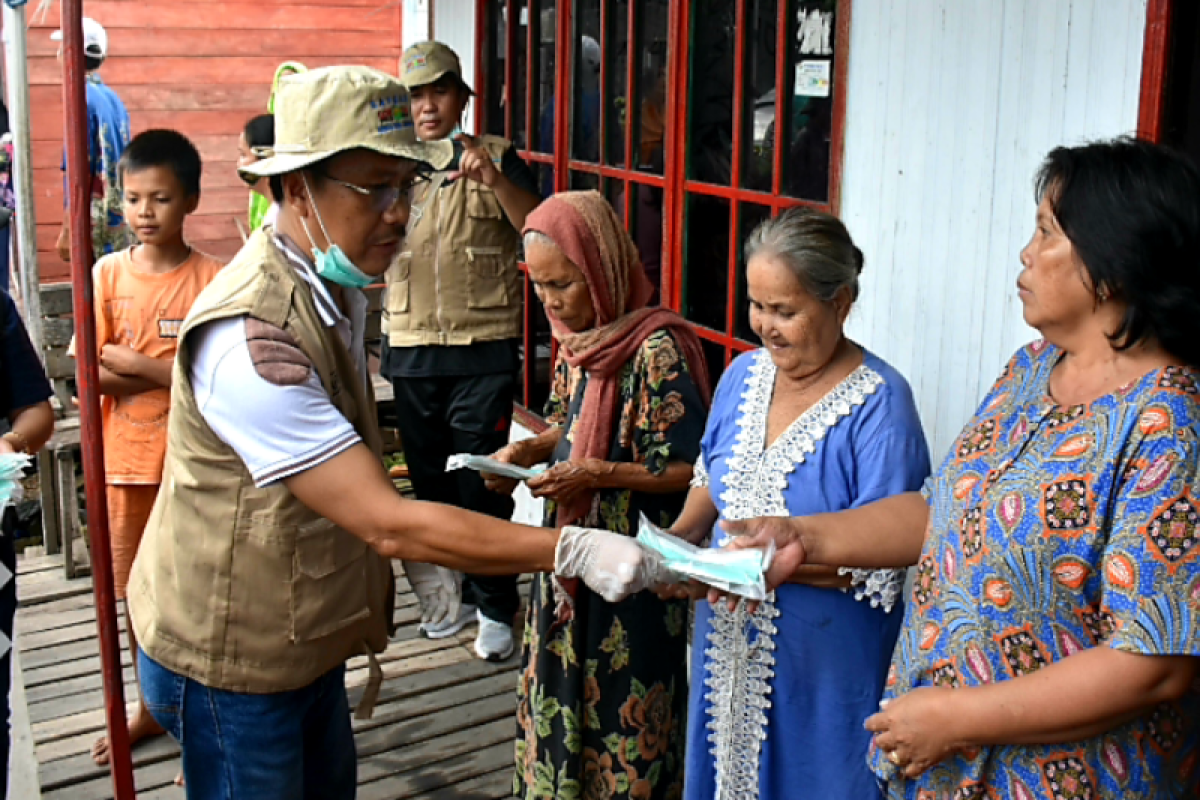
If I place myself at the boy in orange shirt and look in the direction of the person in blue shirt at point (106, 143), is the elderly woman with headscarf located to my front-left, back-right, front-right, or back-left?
back-right

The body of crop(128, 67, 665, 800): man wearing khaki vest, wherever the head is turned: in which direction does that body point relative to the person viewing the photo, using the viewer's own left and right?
facing to the right of the viewer

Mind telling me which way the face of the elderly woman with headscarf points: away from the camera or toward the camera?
toward the camera

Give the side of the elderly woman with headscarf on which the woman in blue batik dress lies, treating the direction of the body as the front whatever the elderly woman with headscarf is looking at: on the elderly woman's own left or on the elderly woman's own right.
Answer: on the elderly woman's own left

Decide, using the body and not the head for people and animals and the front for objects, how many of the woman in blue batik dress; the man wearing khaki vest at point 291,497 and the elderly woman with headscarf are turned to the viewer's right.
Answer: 1

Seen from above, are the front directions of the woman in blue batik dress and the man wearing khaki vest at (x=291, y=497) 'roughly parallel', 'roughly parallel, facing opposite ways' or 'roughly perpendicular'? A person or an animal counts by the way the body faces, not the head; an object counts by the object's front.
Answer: roughly parallel, facing opposite ways

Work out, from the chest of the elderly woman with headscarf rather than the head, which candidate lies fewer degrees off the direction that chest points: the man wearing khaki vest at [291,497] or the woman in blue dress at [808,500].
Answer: the man wearing khaki vest

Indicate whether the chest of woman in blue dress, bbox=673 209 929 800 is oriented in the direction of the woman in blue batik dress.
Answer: no

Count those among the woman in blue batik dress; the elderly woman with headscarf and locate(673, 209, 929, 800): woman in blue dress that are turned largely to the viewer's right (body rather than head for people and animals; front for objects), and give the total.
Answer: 0

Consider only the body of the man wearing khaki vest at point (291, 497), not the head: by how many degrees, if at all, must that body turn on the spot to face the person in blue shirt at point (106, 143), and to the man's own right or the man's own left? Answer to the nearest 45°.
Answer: approximately 90° to the man's own left

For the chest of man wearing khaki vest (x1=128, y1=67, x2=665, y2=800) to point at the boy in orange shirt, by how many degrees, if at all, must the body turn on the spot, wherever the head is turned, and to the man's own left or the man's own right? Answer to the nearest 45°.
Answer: approximately 90° to the man's own left

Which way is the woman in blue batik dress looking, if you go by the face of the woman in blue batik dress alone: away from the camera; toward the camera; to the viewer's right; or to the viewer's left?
to the viewer's left

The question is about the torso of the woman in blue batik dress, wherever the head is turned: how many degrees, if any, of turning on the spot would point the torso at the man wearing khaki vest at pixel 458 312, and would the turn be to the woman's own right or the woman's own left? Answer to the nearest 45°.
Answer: approximately 90° to the woman's own right

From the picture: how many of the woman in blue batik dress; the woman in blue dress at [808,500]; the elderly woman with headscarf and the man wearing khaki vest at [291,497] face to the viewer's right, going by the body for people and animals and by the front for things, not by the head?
1

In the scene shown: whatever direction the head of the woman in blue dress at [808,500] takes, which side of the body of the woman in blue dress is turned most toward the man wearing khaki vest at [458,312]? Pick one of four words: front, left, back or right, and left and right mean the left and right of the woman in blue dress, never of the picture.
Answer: right

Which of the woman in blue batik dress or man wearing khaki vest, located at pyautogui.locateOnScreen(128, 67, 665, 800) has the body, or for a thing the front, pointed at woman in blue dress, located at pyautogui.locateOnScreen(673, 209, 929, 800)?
the man wearing khaki vest

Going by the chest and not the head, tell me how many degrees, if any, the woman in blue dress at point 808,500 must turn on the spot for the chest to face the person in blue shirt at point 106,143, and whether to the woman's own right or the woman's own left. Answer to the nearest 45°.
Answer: approximately 90° to the woman's own right

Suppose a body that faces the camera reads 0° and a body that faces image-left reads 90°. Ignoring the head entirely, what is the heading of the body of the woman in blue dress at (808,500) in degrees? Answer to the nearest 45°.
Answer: approximately 45°
